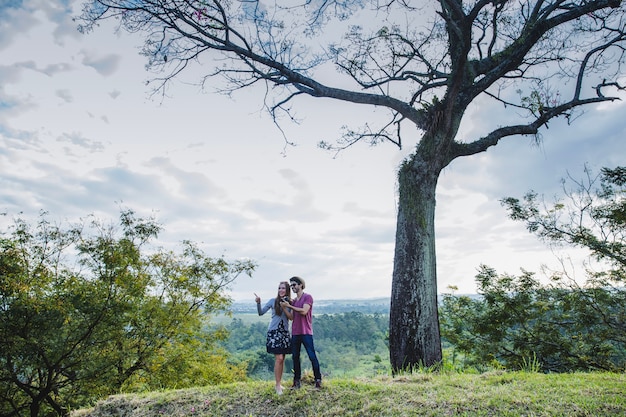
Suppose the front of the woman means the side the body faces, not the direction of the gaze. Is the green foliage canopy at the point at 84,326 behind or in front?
behind

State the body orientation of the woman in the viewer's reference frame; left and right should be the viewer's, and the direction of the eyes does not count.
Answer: facing the viewer

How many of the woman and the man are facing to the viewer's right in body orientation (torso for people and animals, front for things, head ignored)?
0

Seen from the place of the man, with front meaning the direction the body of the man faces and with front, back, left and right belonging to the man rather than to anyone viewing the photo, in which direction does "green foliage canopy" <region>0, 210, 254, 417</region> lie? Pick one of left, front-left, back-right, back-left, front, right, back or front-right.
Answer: right

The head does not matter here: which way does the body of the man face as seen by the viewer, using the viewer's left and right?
facing the viewer and to the left of the viewer
